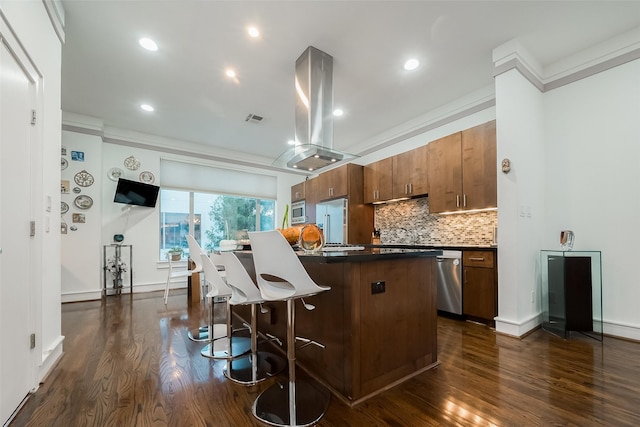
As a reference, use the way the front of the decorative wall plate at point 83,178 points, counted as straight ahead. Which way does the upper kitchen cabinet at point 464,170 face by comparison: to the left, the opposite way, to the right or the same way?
to the right

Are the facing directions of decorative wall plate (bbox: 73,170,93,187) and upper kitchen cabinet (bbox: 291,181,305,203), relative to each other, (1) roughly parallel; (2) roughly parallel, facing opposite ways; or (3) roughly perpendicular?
roughly perpendicular

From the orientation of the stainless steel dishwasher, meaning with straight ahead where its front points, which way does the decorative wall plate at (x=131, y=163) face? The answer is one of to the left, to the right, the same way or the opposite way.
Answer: to the left

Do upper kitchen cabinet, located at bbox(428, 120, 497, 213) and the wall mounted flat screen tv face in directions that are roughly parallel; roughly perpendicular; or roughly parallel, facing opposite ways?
roughly perpendicular

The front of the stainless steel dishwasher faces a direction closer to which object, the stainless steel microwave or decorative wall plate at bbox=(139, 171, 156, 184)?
the decorative wall plate

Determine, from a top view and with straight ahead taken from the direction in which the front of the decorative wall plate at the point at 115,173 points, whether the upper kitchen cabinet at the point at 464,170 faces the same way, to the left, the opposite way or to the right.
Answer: to the right

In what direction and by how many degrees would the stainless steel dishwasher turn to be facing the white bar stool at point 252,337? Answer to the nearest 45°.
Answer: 0° — it already faces it

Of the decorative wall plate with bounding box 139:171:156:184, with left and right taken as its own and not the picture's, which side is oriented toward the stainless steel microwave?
left

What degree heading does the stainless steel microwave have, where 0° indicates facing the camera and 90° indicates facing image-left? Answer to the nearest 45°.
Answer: approximately 45°

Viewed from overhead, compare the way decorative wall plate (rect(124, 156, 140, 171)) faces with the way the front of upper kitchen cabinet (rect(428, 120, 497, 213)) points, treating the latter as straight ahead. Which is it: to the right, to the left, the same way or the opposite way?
to the left
